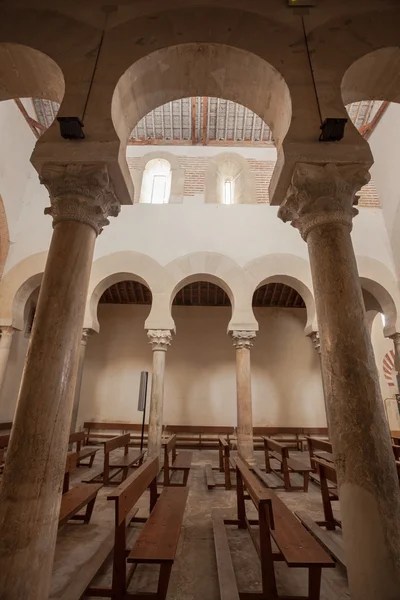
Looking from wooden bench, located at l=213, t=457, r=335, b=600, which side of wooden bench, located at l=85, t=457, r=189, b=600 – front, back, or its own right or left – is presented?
front

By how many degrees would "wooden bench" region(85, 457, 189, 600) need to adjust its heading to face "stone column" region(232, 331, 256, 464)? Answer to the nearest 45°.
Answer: approximately 45° to its left

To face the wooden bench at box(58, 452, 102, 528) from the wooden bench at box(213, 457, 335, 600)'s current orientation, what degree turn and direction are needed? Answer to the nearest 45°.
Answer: approximately 180°

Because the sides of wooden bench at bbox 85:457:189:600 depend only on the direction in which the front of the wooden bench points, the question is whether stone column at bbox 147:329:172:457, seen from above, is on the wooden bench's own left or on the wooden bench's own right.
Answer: on the wooden bench's own left

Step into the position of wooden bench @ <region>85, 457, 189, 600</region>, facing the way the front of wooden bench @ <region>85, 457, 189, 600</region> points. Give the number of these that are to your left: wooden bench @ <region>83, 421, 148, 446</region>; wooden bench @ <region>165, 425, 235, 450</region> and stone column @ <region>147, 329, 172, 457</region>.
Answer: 3

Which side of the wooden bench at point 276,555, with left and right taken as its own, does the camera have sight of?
right

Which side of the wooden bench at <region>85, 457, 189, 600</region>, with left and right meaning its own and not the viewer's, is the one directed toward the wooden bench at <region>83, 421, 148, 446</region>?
left

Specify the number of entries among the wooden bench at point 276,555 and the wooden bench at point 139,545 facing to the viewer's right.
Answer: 2

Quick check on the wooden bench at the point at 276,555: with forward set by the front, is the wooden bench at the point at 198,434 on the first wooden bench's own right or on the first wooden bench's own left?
on the first wooden bench's own left

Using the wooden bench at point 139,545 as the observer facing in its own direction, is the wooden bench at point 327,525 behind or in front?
in front

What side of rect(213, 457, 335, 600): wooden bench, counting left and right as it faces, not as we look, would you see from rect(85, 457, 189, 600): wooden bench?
back

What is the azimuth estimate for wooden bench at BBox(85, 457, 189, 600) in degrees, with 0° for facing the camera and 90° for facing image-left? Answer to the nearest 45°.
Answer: approximately 270°
